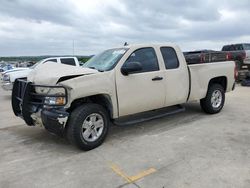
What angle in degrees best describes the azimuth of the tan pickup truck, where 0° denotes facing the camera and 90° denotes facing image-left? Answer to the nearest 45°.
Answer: approximately 45°
